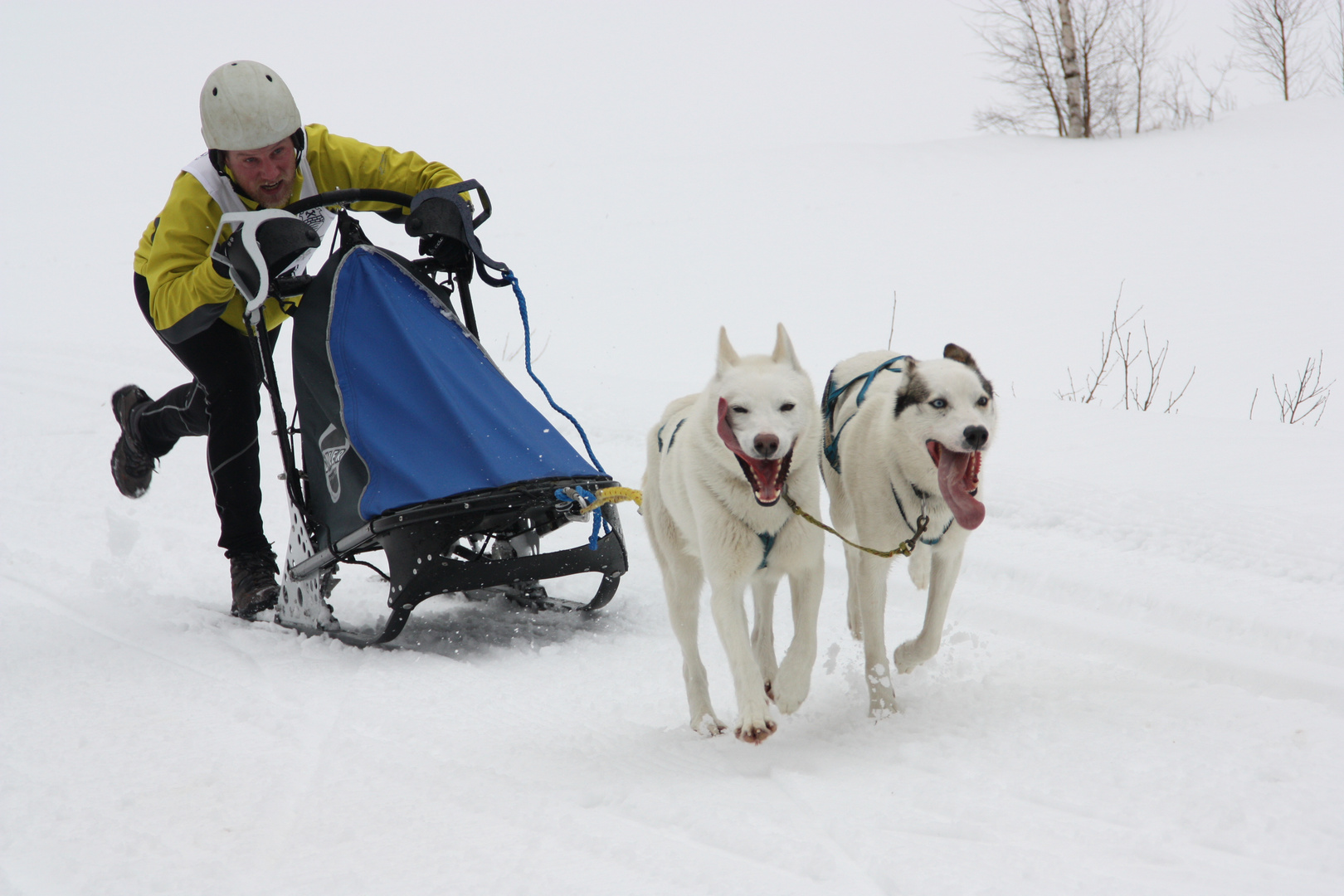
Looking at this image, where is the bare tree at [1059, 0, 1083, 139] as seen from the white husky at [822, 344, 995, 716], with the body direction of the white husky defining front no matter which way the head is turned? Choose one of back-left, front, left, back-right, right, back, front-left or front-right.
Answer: back-left

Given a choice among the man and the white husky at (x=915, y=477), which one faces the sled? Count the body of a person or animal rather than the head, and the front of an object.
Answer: the man

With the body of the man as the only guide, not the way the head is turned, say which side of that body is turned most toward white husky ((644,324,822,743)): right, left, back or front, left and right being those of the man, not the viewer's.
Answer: front

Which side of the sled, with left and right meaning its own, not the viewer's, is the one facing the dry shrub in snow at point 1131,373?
left

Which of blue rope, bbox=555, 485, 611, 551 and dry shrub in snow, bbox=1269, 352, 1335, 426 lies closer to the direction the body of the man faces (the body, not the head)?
the blue rope

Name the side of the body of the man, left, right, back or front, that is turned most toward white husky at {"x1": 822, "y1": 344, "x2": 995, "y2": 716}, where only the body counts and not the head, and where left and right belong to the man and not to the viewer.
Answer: front

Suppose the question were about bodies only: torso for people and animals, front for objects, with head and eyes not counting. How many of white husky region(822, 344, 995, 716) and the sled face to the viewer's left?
0

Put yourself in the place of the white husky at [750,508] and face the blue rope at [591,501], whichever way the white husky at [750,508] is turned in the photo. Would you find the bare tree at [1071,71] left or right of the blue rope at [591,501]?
right

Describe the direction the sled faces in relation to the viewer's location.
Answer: facing the viewer and to the right of the viewer

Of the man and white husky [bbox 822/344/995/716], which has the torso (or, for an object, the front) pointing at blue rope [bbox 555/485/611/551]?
the man

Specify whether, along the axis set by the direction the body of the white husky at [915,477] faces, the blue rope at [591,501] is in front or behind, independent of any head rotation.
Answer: behind
